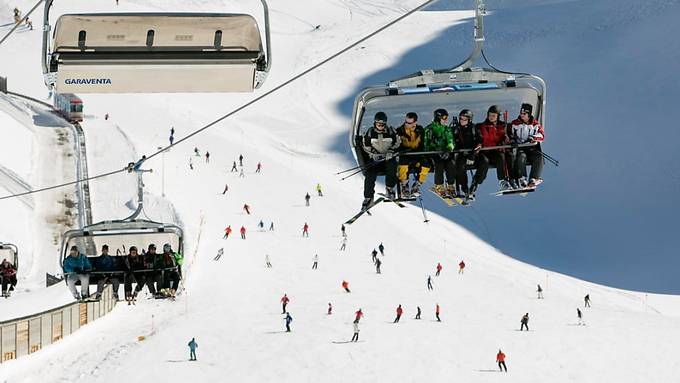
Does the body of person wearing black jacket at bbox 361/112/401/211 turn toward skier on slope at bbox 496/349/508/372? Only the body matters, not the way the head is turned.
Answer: no

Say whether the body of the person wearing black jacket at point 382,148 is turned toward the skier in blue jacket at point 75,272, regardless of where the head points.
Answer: no

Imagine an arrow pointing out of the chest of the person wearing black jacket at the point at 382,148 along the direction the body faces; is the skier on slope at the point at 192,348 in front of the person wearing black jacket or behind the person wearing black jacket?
behind

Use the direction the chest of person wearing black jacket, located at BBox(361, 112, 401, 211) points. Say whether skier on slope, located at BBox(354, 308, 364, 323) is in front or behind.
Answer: behind

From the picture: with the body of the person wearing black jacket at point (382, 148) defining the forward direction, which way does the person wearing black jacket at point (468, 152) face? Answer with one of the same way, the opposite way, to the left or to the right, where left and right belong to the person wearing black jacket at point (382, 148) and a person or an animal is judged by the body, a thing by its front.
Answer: the same way

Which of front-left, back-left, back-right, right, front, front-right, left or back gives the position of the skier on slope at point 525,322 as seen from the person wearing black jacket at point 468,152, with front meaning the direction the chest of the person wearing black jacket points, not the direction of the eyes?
back

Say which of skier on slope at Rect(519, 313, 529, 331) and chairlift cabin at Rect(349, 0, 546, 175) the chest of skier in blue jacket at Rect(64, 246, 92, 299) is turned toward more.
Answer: the chairlift cabin

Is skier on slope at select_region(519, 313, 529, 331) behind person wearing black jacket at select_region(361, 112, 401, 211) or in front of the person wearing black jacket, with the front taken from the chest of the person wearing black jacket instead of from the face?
behind

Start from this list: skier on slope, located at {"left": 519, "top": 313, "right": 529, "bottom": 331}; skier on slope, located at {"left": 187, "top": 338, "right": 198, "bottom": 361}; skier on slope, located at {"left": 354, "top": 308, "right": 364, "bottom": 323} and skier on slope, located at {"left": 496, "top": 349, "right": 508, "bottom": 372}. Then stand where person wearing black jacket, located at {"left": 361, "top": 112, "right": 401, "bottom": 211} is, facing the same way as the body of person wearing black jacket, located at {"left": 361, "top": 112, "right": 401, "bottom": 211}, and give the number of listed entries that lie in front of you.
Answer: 0

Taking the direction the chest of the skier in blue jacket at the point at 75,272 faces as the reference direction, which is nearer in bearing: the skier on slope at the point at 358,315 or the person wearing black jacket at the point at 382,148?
the person wearing black jacket

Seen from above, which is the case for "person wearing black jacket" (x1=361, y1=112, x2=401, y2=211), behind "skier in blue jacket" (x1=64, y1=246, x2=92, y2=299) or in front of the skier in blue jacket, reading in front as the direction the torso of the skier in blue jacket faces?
in front

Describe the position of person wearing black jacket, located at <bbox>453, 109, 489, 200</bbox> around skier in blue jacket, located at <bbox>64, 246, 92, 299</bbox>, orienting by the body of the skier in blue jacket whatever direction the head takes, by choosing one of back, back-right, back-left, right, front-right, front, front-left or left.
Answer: front-left

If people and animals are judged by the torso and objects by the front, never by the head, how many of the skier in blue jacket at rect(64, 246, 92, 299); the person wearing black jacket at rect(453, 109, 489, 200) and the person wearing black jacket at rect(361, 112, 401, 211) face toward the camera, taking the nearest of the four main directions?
3

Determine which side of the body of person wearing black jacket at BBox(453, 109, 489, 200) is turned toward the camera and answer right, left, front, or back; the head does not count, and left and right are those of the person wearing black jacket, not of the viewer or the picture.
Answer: front

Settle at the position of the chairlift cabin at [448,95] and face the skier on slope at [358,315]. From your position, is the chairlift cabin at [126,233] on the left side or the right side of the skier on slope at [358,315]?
left

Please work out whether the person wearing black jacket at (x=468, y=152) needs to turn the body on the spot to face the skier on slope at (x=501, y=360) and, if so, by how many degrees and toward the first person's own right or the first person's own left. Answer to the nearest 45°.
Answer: approximately 180°

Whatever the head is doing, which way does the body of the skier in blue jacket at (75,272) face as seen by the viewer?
toward the camera
